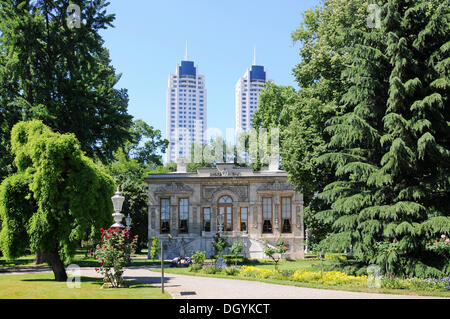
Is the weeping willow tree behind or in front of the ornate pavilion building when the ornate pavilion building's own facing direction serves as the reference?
in front

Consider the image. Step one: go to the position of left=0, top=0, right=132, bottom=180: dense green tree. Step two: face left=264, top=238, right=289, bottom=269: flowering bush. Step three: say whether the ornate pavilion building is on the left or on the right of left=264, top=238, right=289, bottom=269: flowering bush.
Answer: left

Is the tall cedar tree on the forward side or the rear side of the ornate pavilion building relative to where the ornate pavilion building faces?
on the forward side

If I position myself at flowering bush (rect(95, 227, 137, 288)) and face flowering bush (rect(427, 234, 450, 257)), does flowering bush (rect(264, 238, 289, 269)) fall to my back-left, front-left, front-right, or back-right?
front-left

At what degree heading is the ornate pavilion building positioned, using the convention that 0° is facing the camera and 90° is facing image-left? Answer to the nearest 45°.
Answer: approximately 0°

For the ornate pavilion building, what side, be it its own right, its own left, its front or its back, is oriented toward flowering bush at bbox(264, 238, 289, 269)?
front

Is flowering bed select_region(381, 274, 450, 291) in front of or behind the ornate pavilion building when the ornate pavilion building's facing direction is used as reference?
in front
